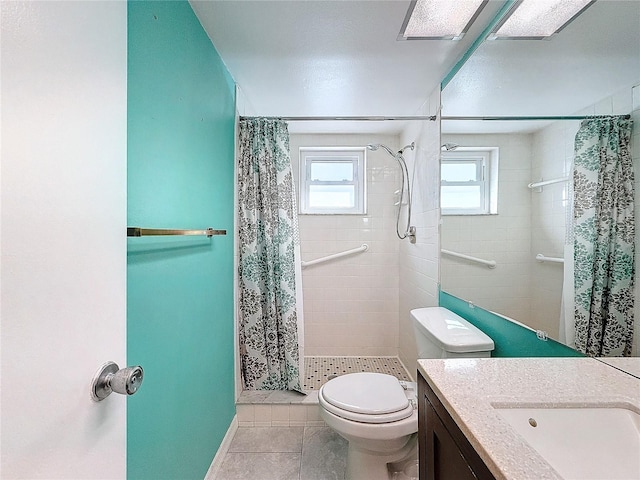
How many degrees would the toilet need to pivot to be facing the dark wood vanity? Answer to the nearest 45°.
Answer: approximately 90° to its left

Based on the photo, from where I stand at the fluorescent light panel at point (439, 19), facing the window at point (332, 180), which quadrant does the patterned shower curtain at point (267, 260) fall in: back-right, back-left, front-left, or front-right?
front-left

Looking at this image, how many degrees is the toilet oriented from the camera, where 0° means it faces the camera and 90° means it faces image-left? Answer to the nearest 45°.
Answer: approximately 90°

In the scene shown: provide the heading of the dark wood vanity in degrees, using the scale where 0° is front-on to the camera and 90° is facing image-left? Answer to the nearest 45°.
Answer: approximately 90°

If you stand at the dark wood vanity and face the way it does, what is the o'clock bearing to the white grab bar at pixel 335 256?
The white grab bar is roughly at 2 o'clock from the dark wood vanity.

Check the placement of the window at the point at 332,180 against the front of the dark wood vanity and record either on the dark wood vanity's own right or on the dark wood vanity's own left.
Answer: on the dark wood vanity's own right

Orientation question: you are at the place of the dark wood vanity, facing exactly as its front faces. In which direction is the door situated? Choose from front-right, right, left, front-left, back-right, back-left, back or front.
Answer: front-left
